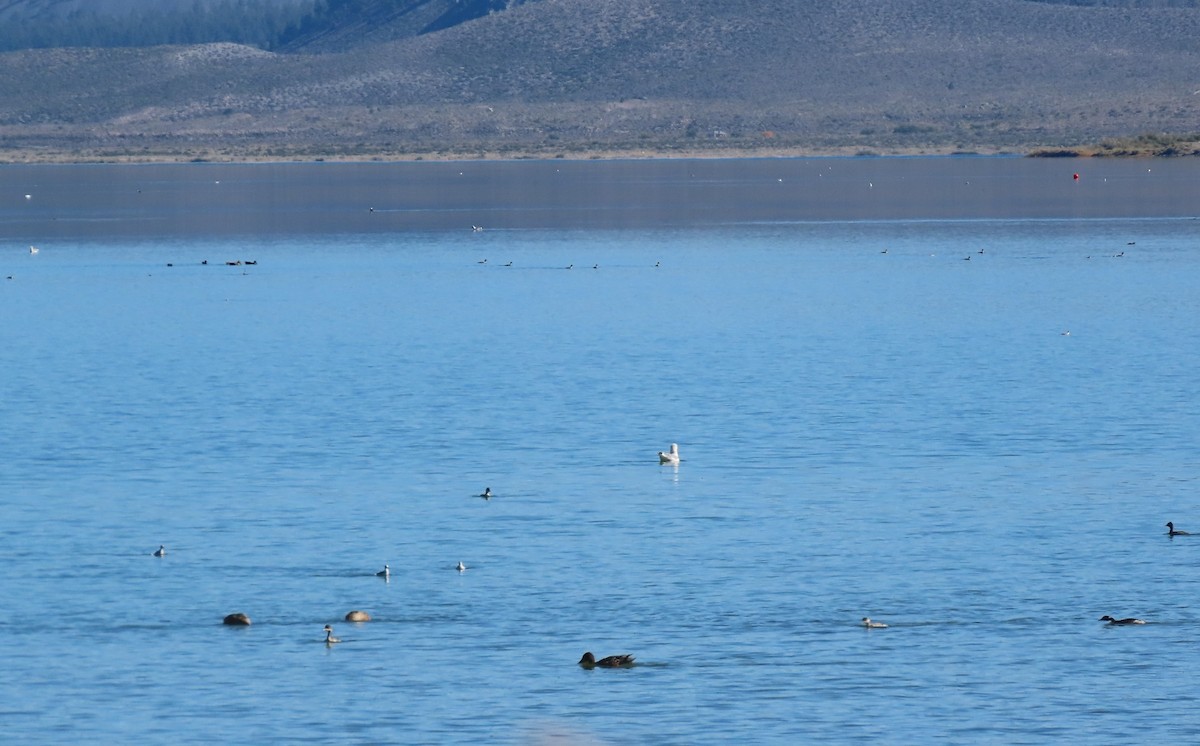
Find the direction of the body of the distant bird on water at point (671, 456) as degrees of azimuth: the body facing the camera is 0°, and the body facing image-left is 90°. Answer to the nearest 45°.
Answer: approximately 270°

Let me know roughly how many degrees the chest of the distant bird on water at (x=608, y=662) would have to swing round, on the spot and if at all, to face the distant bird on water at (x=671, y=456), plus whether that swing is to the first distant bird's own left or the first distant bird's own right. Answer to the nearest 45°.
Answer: approximately 90° to the first distant bird's own right

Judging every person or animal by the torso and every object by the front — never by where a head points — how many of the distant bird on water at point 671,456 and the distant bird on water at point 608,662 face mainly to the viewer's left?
1

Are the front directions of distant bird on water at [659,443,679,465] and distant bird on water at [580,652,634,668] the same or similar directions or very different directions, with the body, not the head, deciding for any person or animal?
very different directions

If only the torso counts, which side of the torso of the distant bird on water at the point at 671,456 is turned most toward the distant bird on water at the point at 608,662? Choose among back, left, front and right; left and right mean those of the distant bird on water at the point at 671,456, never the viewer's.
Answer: right

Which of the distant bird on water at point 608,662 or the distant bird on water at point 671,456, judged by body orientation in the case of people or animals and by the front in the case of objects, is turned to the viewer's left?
the distant bird on water at point 608,662

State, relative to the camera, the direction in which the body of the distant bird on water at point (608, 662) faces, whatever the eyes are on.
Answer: to the viewer's left
